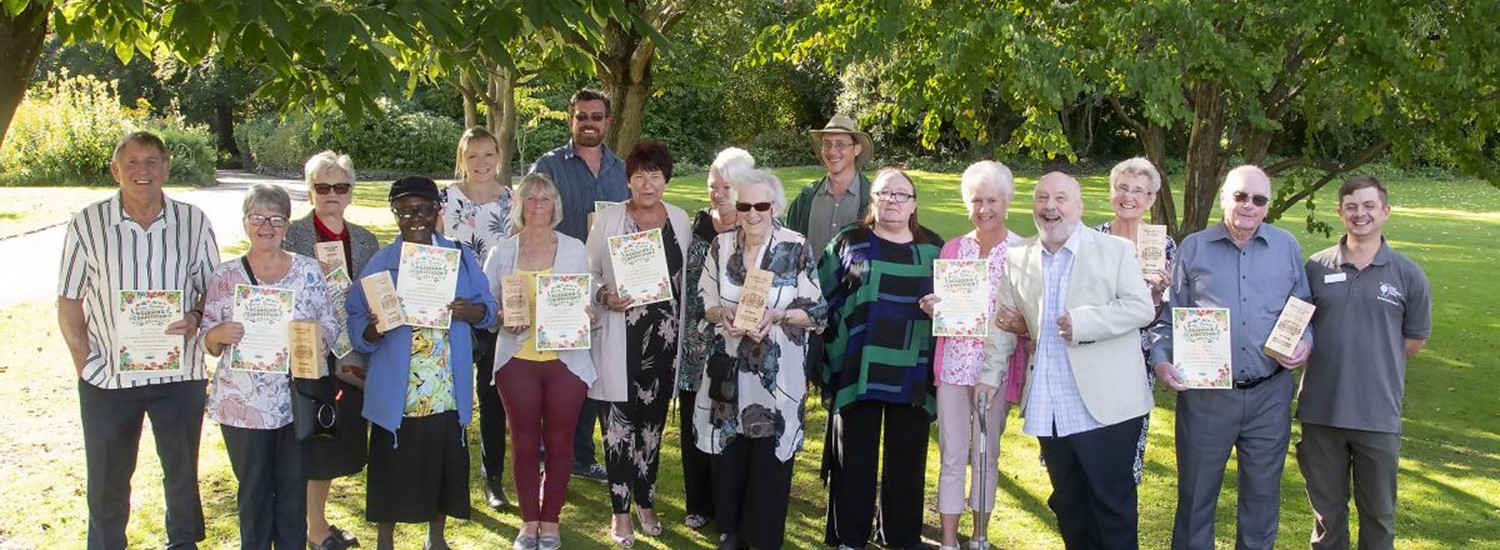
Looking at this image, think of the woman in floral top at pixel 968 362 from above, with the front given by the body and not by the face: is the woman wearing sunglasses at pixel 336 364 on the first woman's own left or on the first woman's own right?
on the first woman's own right

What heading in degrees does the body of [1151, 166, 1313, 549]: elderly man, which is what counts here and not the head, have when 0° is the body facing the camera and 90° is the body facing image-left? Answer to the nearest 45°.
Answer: approximately 0°

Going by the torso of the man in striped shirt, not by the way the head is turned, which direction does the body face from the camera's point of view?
toward the camera

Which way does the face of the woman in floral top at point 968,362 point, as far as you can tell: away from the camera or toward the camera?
toward the camera

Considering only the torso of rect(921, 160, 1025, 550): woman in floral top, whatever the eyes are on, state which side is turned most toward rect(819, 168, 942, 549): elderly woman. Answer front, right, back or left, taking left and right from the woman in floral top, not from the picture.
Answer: right

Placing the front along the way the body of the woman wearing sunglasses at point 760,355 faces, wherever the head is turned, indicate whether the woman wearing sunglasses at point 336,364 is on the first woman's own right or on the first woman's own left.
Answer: on the first woman's own right

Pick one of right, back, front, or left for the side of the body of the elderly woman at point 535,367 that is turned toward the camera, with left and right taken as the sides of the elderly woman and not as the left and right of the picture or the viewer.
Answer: front

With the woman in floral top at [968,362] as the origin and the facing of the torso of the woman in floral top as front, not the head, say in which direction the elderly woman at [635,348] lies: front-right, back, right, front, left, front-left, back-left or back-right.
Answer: right

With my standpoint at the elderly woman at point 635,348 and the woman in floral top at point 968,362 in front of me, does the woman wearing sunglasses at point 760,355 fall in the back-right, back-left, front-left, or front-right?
front-right
